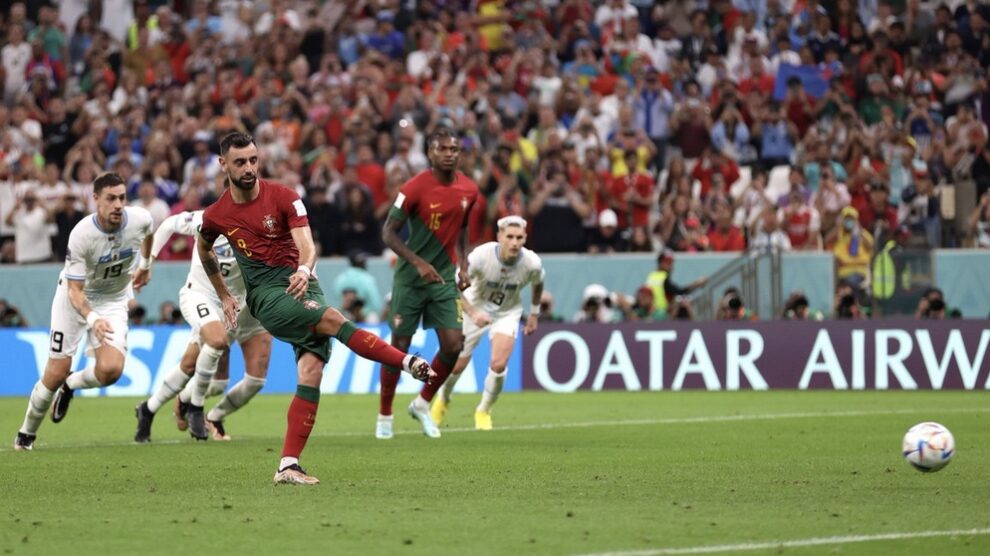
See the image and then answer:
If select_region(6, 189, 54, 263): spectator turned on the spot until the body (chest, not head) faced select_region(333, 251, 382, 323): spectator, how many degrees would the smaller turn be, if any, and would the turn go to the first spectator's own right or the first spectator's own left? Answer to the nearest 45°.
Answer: approximately 45° to the first spectator's own left

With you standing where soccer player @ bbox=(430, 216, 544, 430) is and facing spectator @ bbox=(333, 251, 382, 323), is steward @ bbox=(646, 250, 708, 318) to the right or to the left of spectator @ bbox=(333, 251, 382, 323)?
right

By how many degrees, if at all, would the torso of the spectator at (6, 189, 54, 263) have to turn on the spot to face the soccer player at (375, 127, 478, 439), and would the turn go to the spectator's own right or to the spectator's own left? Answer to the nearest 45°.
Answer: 0° — they already face them

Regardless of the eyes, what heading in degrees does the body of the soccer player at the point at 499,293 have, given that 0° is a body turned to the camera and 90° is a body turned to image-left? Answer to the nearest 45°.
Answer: approximately 0°

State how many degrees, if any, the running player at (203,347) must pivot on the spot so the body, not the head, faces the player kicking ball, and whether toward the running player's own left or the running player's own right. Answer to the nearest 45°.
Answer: approximately 45° to the running player's own right

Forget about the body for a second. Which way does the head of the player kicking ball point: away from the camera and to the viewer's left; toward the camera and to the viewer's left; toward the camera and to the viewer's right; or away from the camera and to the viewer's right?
toward the camera and to the viewer's right

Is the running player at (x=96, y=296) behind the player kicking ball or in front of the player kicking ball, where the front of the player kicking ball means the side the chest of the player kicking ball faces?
behind

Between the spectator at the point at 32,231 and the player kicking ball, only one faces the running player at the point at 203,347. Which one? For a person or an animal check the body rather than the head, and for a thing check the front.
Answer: the spectator

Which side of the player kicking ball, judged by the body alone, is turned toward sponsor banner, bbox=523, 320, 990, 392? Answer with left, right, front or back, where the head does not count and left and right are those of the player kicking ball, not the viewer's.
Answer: left
